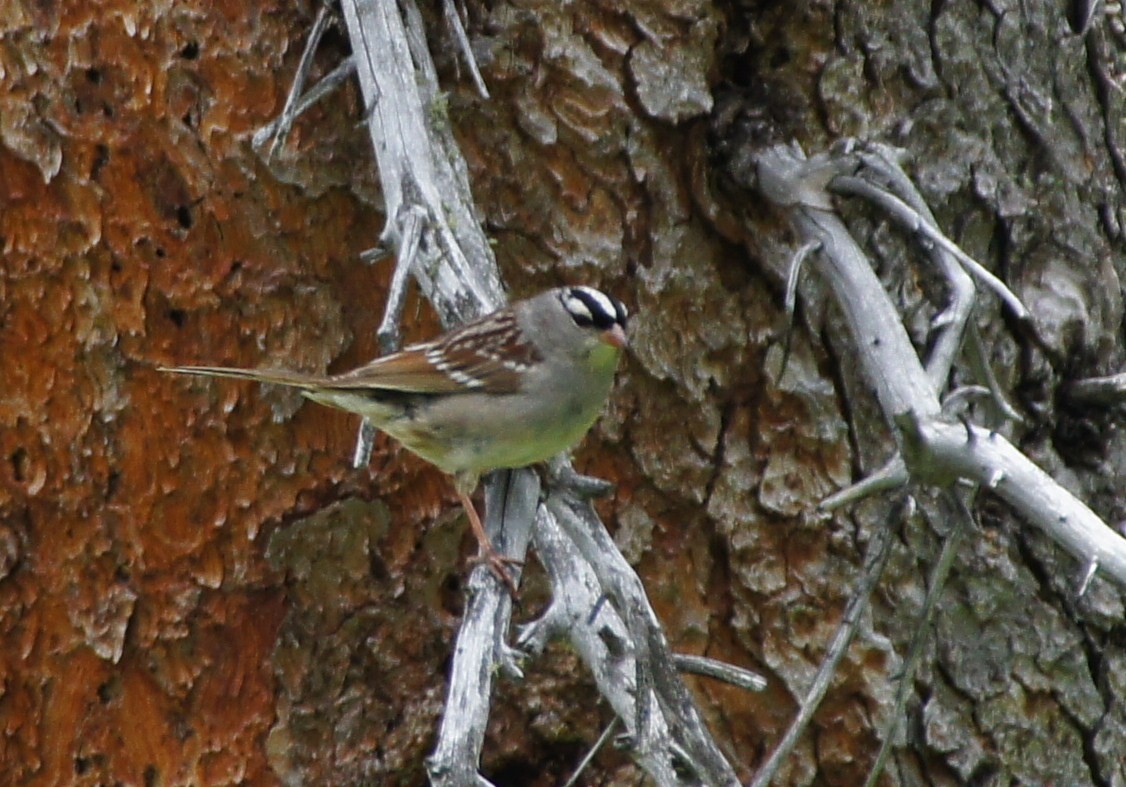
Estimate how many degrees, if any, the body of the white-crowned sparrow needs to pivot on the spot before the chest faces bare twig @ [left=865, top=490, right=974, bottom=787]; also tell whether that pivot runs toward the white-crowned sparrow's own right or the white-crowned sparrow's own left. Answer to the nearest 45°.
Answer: approximately 45° to the white-crowned sparrow's own right

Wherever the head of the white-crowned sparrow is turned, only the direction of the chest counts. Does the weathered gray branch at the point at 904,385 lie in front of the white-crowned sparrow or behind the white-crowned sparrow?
in front

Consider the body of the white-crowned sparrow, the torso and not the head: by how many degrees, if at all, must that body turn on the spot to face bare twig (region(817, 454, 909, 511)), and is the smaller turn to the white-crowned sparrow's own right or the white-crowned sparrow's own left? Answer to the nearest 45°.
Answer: approximately 45° to the white-crowned sparrow's own right

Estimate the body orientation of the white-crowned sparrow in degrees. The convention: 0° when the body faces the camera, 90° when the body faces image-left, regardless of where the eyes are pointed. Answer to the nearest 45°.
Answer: approximately 270°

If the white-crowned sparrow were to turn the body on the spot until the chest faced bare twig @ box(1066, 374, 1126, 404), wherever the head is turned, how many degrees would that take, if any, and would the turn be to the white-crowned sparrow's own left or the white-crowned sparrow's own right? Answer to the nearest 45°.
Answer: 0° — it already faces it
